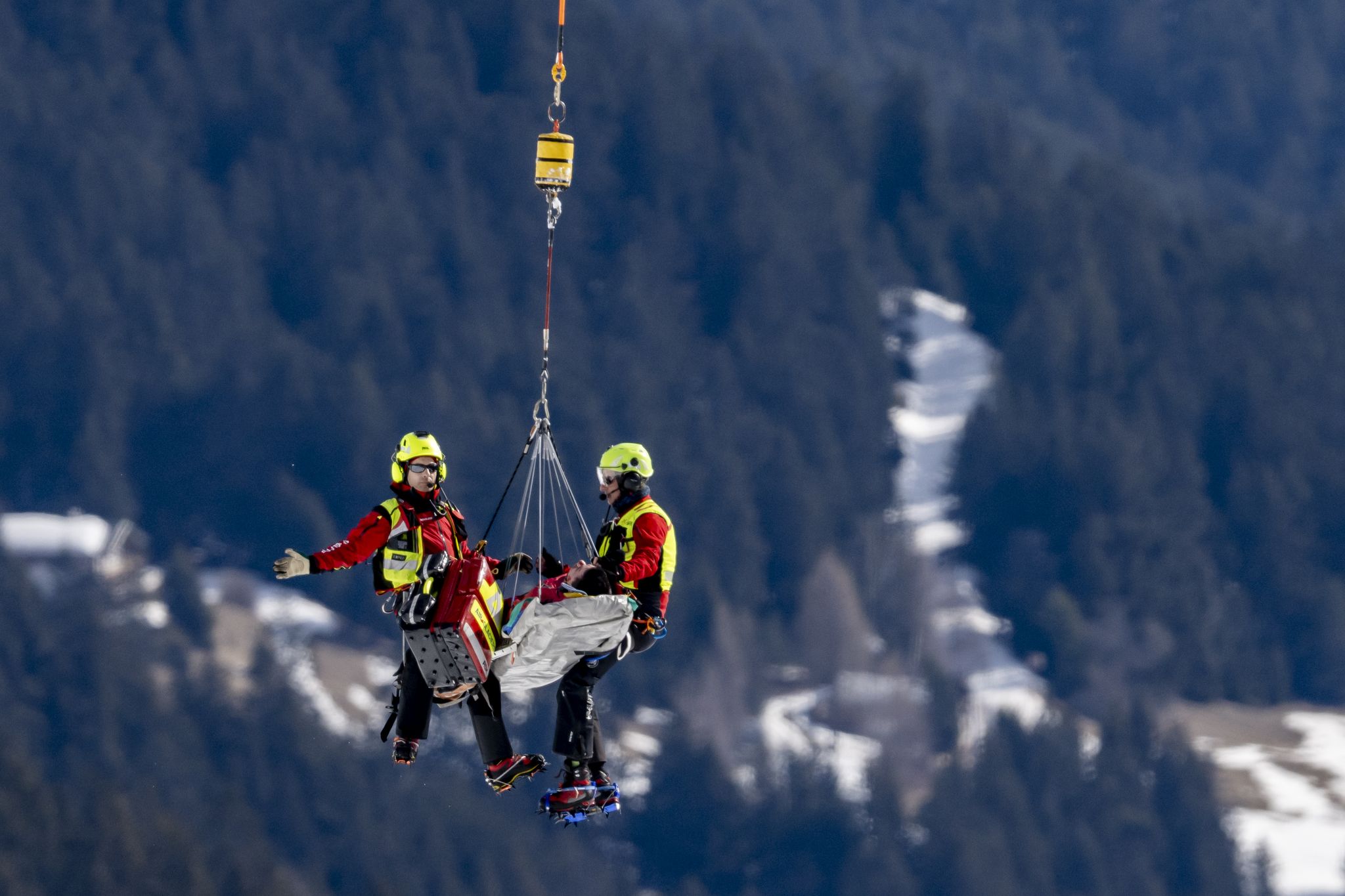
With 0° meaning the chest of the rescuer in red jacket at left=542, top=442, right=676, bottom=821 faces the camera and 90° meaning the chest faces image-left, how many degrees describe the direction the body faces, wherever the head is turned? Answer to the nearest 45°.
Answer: approximately 90°

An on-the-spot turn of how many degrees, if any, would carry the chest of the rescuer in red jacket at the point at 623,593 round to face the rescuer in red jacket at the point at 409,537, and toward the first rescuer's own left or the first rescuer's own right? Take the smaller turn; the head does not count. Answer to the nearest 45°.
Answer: approximately 45° to the first rescuer's own left

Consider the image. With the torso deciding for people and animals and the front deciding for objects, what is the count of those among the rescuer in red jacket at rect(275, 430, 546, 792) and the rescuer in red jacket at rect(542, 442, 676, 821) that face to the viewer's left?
1

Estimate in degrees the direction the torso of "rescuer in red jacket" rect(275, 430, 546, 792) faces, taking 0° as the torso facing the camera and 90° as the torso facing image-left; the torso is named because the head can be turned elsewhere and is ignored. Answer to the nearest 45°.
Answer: approximately 315°
